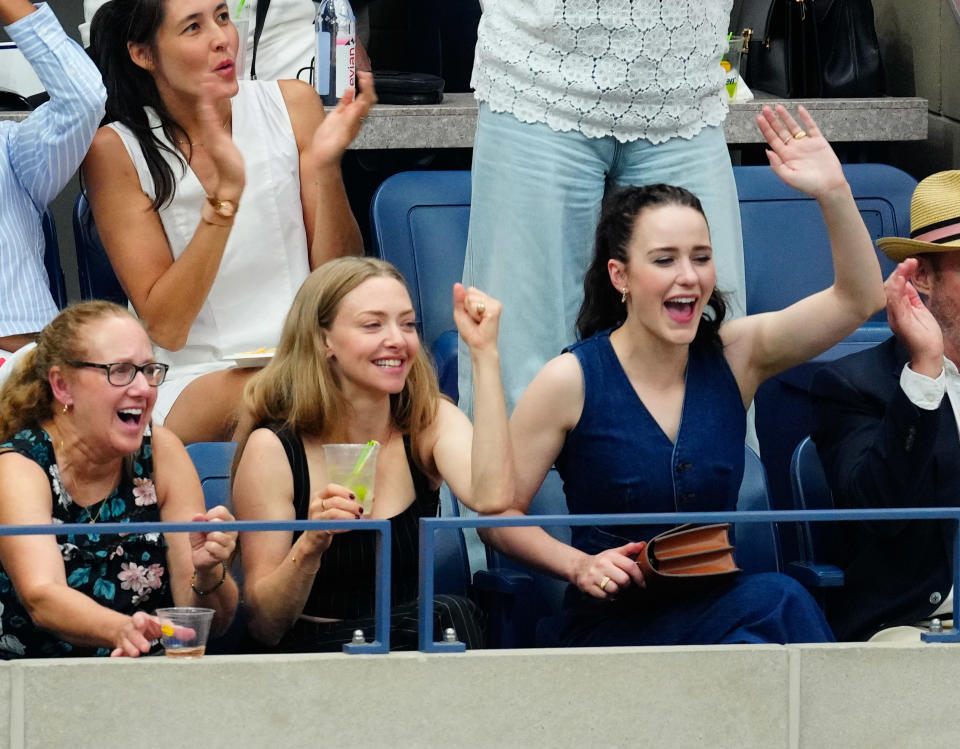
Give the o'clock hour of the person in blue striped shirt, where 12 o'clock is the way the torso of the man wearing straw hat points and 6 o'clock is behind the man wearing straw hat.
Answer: The person in blue striped shirt is roughly at 5 o'clock from the man wearing straw hat.

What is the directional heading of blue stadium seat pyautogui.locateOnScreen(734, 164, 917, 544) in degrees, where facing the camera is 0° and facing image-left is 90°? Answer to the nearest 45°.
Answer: approximately 0°

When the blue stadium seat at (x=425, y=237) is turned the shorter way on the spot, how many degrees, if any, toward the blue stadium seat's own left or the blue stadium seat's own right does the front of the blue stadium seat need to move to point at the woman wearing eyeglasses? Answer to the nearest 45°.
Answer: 0° — it already faces them

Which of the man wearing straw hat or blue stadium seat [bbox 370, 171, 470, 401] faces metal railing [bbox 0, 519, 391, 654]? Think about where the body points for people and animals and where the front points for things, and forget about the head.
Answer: the blue stadium seat
